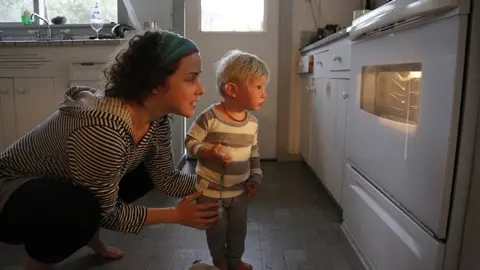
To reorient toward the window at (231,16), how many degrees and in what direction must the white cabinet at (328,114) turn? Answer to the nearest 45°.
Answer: approximately 45° to its right

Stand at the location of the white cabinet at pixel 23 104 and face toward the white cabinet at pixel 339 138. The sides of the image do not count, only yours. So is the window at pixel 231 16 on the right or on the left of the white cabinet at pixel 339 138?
left

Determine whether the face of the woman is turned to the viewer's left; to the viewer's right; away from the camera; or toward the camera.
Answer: to the viewer's right

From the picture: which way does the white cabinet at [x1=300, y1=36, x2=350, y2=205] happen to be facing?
to the viewer's left

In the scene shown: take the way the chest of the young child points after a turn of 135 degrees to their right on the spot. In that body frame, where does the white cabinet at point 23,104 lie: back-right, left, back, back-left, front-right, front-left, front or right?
front-right

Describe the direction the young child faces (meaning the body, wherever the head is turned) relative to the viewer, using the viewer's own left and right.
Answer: facing the viewer and to the right of the viewer

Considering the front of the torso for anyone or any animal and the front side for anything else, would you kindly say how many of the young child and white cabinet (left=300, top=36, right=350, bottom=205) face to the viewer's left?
1

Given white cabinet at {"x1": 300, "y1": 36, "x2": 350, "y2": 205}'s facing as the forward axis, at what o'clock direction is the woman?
The woman is roughly at 10 o'clock from the white cabinet.

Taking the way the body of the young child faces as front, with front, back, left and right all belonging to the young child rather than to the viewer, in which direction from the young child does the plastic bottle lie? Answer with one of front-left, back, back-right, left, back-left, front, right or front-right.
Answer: back

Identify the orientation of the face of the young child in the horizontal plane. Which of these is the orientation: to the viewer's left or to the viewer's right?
to the viewer's right
